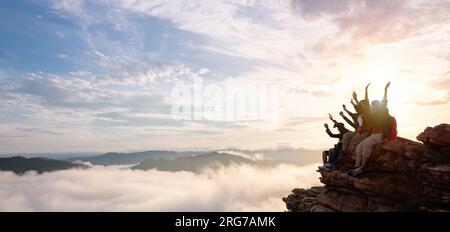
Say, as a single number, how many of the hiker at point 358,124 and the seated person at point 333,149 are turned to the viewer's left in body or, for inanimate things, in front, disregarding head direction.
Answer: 2

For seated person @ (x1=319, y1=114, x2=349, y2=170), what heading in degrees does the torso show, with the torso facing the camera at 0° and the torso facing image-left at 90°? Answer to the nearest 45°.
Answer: approximately 90°

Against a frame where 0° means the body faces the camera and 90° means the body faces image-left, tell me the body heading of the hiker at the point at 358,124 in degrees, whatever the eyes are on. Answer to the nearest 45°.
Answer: approximately 90°
